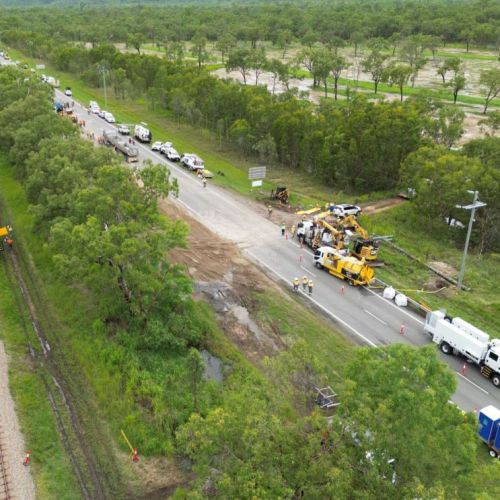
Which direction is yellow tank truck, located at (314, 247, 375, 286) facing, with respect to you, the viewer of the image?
facing away from the viewer and to the left of the viewer

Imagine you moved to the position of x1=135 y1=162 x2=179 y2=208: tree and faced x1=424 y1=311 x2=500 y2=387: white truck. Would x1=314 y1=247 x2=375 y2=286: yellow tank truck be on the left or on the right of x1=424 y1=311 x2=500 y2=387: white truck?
left

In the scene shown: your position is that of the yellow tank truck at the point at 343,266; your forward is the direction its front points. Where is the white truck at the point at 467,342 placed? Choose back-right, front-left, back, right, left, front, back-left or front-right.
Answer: back

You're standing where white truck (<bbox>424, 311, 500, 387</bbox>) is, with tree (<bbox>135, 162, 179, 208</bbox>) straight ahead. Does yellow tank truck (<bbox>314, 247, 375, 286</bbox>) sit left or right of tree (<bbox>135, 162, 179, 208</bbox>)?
right

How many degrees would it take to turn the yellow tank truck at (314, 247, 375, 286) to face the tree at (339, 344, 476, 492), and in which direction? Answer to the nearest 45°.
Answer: approximately 135° to its left
